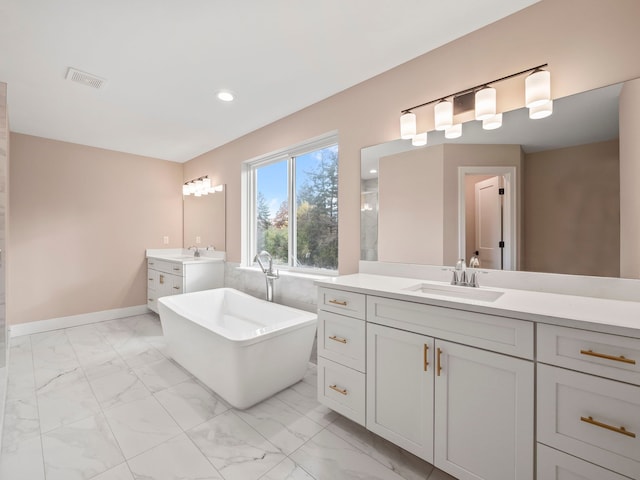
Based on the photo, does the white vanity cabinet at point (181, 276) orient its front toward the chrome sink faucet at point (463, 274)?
no

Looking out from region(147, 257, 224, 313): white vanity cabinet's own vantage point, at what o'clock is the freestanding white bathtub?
The freestanding white bathtub is roughly at 10 o'clock from the white vanity cabinet.

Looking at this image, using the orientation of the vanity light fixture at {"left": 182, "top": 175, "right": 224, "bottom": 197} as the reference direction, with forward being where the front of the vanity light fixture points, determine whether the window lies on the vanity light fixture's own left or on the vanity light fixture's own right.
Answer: on the vanity light fixture's own left

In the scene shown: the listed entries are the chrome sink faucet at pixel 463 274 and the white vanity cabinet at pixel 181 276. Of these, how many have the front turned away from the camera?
0

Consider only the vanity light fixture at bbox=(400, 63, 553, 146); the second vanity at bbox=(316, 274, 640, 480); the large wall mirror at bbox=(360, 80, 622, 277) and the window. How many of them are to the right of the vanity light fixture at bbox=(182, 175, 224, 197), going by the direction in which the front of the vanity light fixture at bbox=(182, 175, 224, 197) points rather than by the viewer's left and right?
0

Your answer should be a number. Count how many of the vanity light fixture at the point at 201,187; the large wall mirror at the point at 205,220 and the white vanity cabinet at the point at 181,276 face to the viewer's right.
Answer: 0

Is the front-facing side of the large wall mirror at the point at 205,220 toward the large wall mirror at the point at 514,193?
no

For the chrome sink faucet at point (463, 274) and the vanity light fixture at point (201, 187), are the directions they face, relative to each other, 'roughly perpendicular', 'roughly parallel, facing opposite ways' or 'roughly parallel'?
roughly parallel

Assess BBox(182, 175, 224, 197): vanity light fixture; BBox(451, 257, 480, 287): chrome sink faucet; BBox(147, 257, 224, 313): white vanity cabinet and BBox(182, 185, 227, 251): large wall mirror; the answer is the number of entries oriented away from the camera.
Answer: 0

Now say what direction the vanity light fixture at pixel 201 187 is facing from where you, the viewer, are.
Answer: facing the viewer and to the left of the viewer

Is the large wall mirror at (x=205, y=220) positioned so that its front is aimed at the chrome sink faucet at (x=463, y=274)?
no

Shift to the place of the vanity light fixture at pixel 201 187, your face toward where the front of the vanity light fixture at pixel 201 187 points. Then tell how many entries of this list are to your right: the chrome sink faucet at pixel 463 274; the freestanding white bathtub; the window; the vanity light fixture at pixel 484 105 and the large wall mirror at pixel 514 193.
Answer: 0
